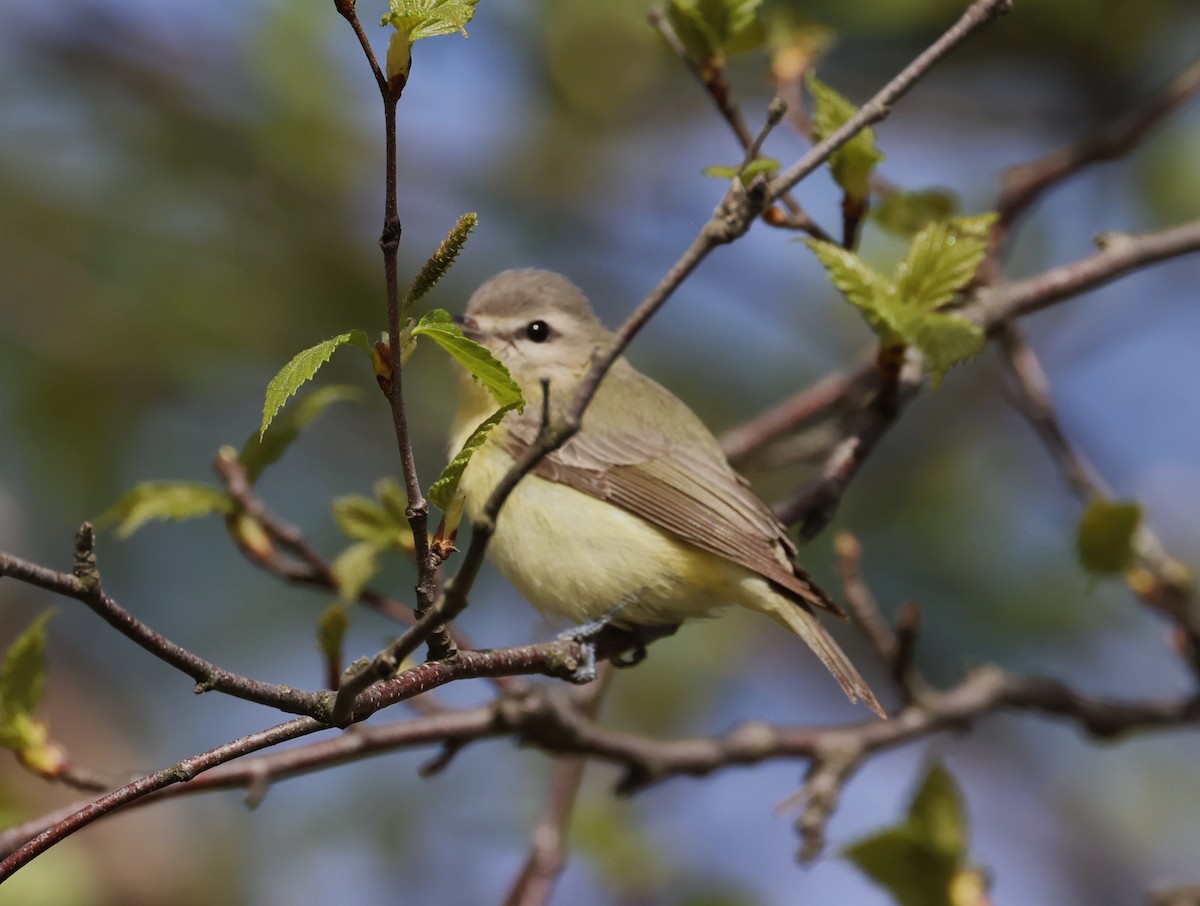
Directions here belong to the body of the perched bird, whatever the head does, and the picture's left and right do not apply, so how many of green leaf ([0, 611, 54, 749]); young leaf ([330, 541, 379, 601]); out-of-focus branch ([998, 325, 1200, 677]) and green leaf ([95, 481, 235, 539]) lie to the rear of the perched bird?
1

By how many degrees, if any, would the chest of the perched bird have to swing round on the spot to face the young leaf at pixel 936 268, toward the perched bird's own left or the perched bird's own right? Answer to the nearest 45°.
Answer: approximately 135° to the perched bird's own left

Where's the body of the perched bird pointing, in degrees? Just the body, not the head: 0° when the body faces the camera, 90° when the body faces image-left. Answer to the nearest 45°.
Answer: approximately 90°

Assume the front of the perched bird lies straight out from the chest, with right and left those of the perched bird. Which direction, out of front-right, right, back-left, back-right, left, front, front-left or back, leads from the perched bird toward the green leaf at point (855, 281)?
back-left

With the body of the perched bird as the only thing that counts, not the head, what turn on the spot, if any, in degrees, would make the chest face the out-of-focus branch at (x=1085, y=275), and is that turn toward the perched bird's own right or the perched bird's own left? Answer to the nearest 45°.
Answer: approximately 180°

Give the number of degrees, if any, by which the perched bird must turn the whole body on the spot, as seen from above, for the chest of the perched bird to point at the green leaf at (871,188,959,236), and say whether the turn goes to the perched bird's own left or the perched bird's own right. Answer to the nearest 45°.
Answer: approximately 180°
